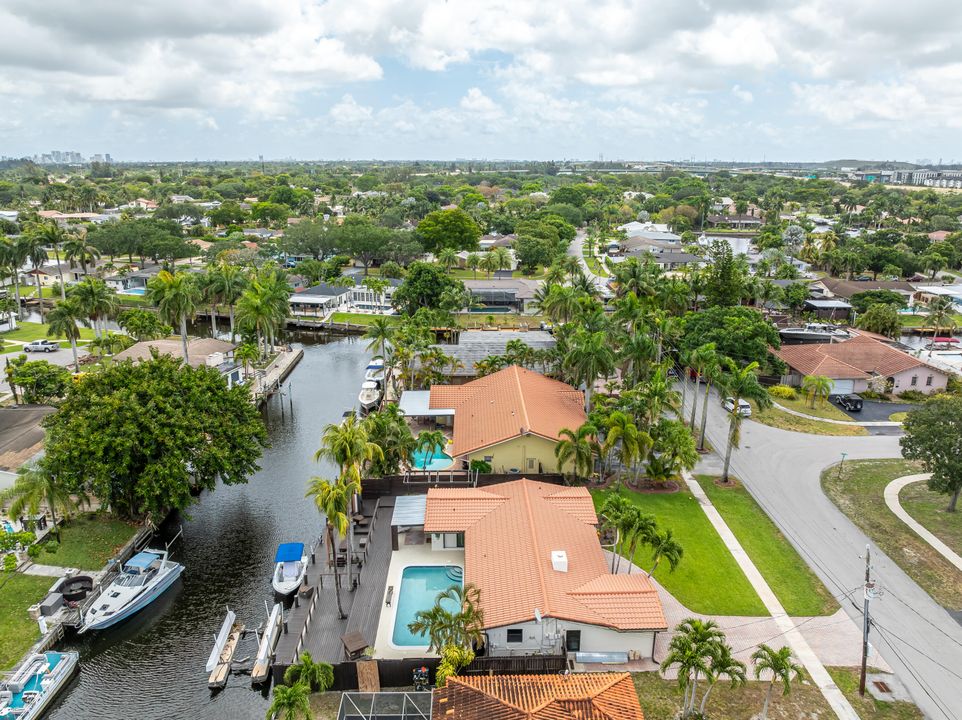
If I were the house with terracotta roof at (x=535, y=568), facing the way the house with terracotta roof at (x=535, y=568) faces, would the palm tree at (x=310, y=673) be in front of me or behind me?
behind

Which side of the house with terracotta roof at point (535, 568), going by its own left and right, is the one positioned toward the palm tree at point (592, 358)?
left

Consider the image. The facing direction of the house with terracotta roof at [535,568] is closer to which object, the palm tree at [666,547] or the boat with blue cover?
the palm tree

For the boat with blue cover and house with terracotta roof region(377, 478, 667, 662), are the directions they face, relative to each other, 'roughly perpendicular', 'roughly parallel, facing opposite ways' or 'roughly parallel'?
roughly perpendicular

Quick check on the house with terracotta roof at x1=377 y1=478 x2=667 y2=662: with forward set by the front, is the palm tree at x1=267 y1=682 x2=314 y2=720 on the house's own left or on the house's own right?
on the house's own right

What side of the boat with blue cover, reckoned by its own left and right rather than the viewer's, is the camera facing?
front

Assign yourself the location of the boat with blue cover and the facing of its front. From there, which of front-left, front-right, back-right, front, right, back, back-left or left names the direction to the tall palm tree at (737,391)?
left

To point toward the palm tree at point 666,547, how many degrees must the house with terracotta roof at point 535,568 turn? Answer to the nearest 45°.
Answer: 0° — it already faces it

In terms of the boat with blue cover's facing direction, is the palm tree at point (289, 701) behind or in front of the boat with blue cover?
in front

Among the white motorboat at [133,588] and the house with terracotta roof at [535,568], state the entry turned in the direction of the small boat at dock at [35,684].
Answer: the white motorboat

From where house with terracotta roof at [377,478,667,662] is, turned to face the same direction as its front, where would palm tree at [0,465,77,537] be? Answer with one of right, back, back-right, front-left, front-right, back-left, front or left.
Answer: back

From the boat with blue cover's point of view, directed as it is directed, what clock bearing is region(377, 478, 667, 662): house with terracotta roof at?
The house with terracotta roof is roughly at 10 o'clock from the boat with blue cover.

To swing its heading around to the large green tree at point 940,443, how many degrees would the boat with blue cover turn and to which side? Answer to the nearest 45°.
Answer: approximately 90° to its left

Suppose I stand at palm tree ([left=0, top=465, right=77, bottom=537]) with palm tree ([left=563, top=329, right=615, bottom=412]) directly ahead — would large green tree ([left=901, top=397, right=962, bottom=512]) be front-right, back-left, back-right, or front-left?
front-right

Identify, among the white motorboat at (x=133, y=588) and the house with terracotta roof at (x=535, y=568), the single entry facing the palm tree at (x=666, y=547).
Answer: the house with terracotta roof

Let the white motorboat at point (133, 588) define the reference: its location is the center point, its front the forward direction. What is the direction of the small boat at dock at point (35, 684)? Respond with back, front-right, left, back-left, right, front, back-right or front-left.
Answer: front

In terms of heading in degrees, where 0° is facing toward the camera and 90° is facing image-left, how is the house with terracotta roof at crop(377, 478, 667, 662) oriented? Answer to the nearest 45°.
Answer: approximately 270°

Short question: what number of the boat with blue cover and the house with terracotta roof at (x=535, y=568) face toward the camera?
1
